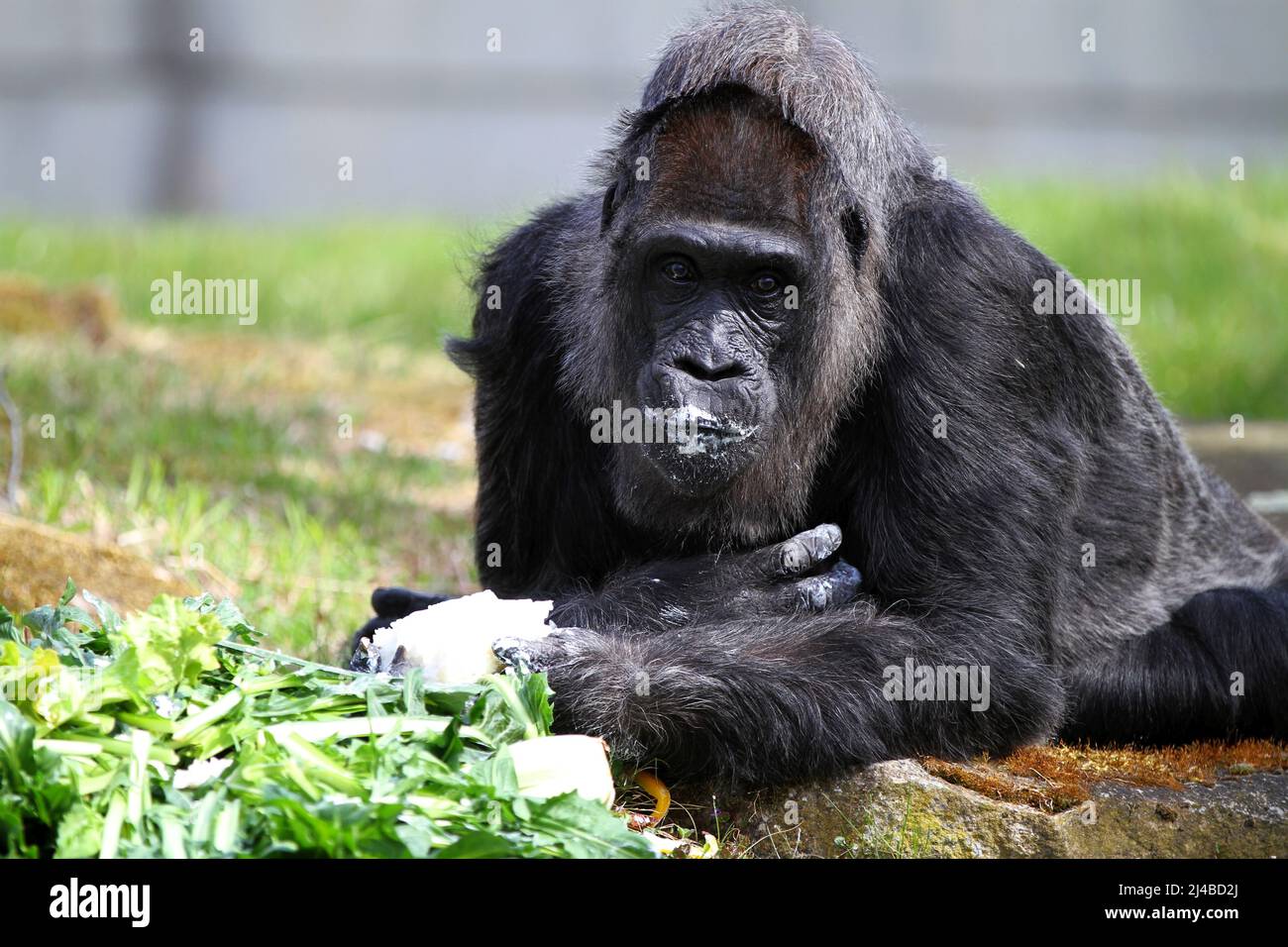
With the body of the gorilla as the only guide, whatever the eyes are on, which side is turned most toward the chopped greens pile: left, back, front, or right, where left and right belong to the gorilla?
front

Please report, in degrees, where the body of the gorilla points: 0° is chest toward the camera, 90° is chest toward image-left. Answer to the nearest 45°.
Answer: approximately 45°
